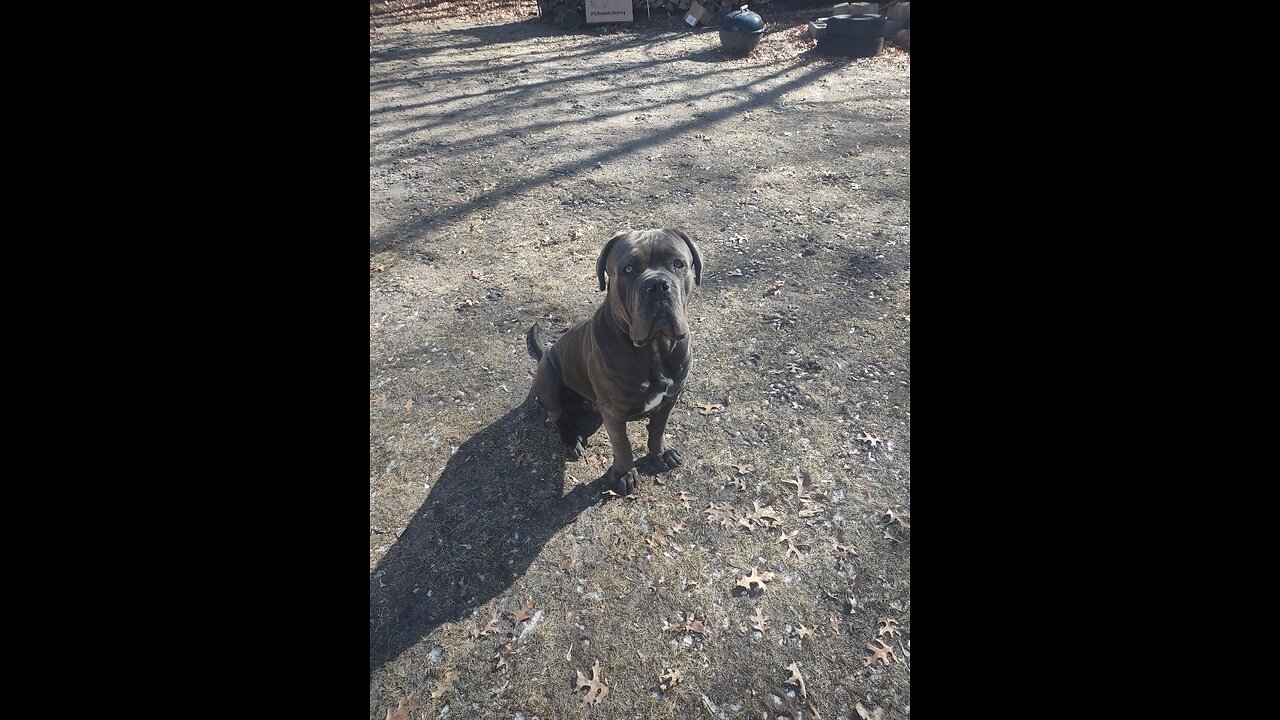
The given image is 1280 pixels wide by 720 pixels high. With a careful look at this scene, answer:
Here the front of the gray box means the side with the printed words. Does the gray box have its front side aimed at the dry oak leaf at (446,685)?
yes

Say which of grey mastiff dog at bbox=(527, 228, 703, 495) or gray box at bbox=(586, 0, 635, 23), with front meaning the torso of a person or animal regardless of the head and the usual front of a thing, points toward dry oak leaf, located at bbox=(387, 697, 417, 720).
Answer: the gray box

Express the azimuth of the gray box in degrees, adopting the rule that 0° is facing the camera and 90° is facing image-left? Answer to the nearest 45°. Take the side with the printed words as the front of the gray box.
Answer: approximately 0°

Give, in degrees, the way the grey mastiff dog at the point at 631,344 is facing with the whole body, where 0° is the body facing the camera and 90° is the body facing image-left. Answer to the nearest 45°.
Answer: approximately 315°

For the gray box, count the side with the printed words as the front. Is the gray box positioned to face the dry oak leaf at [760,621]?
yes

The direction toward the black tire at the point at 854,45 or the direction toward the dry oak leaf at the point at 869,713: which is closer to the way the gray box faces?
the dry oak leaf

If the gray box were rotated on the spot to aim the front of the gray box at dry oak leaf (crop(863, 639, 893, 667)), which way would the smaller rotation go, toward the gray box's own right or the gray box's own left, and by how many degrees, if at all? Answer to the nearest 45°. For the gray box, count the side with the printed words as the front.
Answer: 0° — it already faces it
